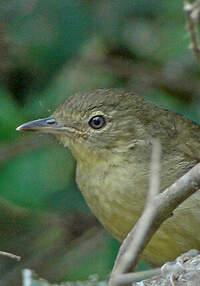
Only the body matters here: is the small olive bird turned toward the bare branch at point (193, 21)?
no

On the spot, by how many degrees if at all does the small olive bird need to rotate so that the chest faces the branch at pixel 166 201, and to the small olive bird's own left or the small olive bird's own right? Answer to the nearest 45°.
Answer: approximately 90° to the small olive bird's own left

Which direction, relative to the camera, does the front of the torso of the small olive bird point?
to the viewer's left
